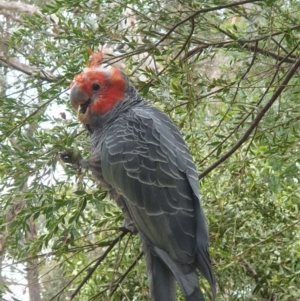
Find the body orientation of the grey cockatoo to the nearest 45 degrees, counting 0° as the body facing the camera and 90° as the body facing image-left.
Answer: approximately 90°
